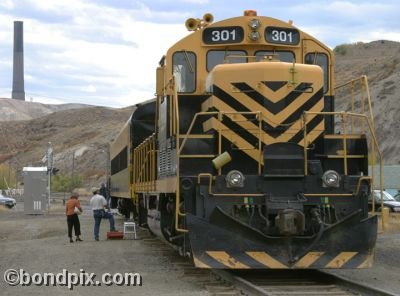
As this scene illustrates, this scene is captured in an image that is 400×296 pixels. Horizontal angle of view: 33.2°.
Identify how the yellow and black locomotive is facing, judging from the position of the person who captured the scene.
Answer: facing the viewer

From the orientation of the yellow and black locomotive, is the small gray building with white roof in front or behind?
behind
